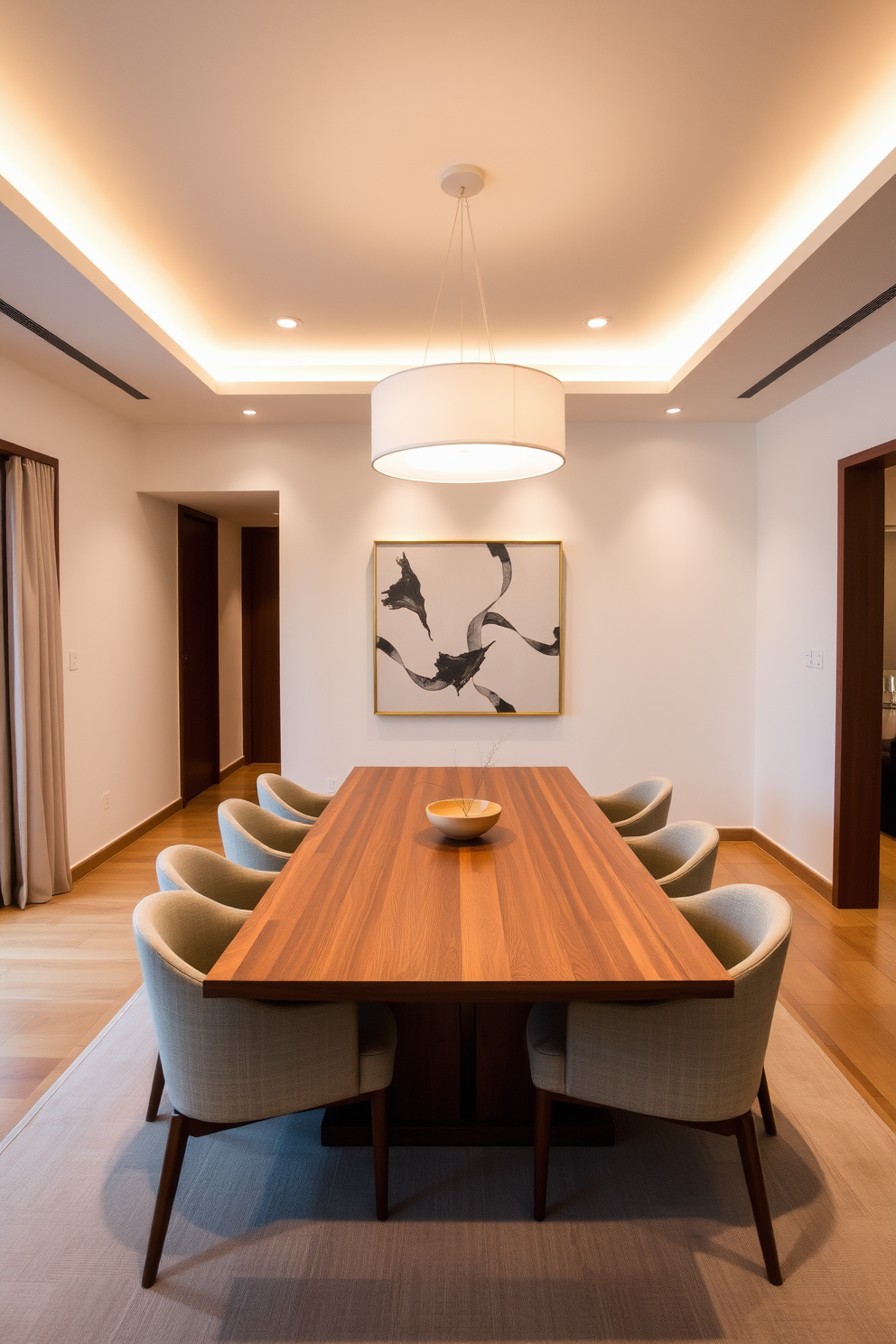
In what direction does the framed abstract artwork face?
toward the camera

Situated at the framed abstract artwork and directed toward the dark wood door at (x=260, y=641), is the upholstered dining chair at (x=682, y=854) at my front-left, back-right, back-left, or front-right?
back-left

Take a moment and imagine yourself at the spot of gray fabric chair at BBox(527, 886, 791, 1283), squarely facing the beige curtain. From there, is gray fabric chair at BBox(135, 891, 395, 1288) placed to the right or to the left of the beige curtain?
left

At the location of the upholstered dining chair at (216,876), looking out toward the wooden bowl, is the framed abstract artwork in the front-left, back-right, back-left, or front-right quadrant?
front-left

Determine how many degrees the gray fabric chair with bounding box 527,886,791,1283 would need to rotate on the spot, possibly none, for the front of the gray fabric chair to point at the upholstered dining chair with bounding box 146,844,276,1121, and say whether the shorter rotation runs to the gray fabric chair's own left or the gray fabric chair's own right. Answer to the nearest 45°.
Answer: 0° — it already faces it

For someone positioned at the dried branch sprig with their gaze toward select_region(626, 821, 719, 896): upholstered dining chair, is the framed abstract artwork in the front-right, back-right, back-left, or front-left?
back-left

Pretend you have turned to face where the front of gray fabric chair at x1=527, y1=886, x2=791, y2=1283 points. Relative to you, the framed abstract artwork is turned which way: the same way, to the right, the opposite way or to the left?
to the left

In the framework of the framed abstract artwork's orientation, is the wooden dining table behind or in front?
in front

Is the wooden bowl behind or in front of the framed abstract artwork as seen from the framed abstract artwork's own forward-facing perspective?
in front

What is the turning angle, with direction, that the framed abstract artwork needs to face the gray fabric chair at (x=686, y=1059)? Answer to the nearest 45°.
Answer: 0° — it already faces it

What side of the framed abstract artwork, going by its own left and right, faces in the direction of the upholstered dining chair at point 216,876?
front

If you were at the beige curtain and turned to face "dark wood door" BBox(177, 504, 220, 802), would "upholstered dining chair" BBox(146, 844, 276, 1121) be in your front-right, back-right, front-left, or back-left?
back-right

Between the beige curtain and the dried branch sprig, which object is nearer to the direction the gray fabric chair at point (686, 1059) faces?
the beige curtain

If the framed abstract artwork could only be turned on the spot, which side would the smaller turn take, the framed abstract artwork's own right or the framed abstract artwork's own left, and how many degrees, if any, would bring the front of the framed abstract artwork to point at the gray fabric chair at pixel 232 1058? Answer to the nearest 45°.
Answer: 0° — it already faces it
